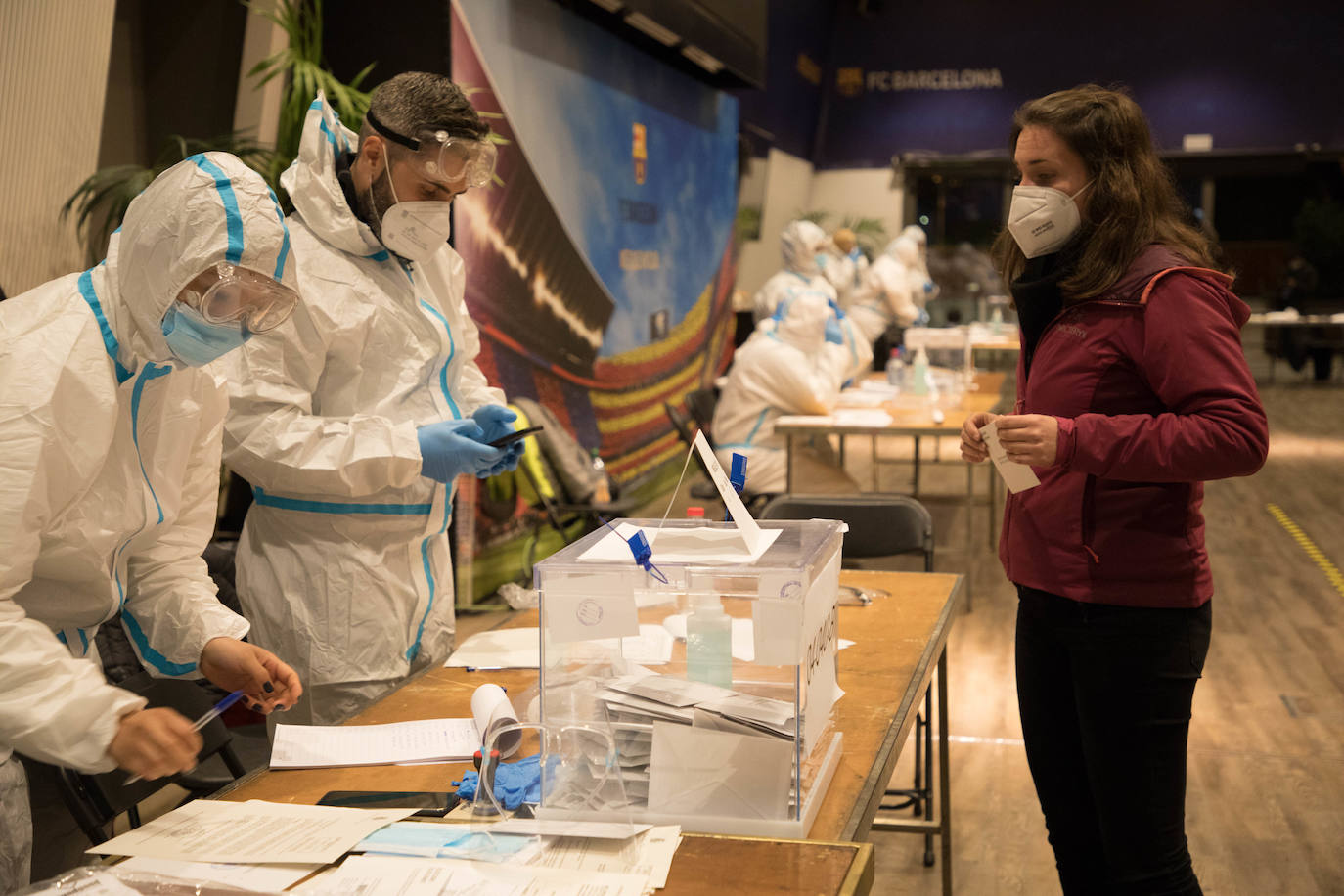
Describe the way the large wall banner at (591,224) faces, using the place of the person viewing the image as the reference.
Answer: facing the viewer and to the right of the viewer

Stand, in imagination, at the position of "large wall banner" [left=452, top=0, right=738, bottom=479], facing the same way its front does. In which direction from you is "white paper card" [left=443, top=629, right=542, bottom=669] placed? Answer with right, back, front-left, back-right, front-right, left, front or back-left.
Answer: front-right

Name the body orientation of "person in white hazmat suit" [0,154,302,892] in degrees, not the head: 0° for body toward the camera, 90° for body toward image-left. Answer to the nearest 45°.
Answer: approximately 315°

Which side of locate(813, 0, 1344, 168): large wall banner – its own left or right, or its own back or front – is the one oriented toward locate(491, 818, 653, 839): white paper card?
front

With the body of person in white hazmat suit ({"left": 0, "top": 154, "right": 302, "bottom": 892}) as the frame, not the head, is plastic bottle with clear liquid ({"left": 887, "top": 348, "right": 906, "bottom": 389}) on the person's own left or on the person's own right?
on the person's own left

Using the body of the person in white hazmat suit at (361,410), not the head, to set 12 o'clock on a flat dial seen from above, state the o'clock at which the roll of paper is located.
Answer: The roll of paper is roughly at 1 o'clock from the person in white hazmat suit.

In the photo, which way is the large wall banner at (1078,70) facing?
toward the camera

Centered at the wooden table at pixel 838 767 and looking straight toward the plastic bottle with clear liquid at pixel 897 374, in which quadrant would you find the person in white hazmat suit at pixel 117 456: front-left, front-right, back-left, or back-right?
back-left
